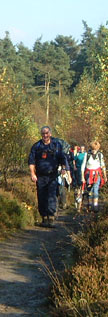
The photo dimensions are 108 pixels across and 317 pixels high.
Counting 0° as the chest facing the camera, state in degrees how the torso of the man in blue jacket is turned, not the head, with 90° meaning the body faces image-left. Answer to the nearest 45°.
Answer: approximately 0°

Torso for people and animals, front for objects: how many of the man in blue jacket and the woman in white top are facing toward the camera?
2

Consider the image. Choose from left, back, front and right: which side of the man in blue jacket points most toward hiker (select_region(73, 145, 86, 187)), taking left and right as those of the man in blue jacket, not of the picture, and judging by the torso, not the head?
back

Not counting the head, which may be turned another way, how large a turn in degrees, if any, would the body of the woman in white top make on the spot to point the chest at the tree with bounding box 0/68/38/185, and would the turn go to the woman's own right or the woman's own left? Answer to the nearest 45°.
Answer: approximately 135° to the woman's own right

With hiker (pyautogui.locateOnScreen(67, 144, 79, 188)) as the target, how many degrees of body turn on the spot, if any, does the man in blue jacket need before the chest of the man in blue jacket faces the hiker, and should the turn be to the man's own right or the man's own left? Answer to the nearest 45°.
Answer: approximately 180°

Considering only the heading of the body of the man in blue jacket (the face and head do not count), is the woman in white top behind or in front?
behind
